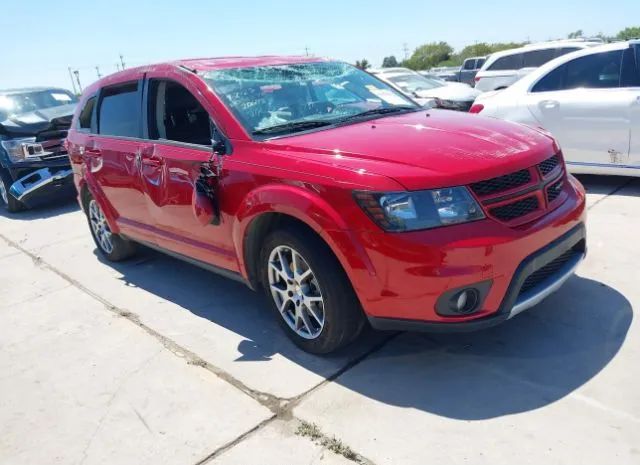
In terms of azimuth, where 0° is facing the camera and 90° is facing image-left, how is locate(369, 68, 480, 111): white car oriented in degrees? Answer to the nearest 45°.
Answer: approximately 315°

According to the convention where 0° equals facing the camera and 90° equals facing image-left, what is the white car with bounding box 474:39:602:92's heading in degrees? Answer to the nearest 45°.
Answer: approximately 270°

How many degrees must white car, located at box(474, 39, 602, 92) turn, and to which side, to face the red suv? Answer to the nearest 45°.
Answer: approximately 90° to its right

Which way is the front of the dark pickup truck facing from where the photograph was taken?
facing the viewer and to the right of the viewer

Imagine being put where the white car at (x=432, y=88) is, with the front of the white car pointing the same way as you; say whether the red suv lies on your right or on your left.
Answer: on your right

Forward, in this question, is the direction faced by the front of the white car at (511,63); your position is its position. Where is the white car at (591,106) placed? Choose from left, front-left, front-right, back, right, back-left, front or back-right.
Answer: right

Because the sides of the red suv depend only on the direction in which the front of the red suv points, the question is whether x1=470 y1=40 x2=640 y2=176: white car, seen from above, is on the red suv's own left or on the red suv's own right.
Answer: on the red suv's own left

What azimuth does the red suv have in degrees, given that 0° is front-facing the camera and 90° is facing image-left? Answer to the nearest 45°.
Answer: approximately 315°

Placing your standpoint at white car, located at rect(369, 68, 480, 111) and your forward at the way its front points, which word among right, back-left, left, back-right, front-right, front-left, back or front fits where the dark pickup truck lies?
right
